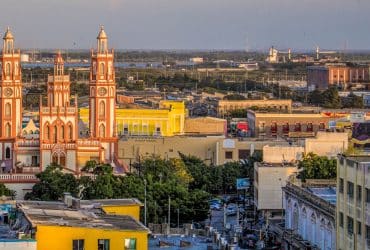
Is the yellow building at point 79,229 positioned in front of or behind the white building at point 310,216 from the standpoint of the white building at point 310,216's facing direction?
in front

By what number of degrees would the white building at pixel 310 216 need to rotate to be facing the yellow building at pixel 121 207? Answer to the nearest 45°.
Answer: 0° — it already faces it

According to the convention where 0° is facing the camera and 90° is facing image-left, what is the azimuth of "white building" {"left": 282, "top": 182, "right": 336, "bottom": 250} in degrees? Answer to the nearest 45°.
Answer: approximately 45°
